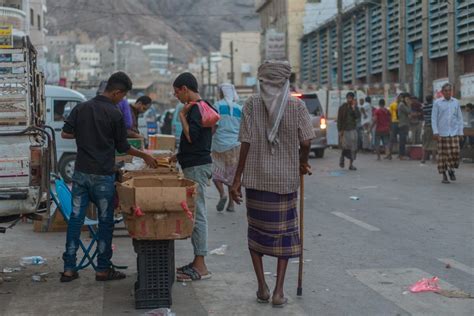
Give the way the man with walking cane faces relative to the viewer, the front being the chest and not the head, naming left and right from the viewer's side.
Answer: facing away from the viewer

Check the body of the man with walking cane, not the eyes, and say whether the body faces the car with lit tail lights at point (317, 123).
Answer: yes

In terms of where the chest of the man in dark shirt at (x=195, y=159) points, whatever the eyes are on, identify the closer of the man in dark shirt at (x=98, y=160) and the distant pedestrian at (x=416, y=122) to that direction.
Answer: the man in dark shirt

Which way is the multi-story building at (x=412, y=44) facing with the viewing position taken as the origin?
facing the viewer and to the left of the viewer

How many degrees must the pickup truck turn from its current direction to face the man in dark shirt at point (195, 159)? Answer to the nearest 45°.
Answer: approximately 90° to its right

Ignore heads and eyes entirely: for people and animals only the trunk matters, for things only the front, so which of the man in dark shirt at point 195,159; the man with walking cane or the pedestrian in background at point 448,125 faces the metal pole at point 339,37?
the man with walking cane

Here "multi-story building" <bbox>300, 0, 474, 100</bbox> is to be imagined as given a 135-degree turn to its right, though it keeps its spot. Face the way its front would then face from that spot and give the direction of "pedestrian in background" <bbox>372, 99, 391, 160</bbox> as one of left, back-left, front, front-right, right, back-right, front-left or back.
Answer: back

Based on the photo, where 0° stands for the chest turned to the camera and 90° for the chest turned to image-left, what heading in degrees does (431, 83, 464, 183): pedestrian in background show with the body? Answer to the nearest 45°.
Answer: approximately 0°

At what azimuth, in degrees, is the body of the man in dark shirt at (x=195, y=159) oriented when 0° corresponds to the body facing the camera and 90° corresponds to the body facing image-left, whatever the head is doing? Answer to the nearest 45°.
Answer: approximately 90°

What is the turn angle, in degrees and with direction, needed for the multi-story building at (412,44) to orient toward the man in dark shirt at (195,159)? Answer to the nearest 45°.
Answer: approximately 45° to its left

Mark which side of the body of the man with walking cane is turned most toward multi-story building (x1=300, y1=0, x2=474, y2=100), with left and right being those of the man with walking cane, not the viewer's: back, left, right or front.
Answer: front

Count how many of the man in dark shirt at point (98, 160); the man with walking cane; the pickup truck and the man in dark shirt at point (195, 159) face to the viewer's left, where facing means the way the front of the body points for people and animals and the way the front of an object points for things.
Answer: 1

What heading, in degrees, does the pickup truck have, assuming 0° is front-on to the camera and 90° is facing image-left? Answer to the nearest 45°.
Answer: approximately 180°

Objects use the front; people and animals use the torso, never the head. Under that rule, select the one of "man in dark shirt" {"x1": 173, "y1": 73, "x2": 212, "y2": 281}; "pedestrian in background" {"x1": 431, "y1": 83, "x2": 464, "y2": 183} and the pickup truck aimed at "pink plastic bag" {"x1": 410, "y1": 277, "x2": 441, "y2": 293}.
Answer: the pedestrian in background

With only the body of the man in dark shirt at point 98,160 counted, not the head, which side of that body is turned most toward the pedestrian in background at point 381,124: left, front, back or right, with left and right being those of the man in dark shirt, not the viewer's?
front

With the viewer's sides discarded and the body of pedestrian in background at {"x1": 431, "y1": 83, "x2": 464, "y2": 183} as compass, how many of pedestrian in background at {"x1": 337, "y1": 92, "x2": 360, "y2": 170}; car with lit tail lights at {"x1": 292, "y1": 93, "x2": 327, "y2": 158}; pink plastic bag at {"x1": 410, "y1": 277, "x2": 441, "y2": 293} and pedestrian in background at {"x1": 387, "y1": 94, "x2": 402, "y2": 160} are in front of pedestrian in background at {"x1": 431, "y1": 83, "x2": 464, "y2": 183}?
1

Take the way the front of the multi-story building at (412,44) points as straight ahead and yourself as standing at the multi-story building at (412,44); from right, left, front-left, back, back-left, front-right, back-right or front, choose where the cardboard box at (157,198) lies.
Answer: front-left

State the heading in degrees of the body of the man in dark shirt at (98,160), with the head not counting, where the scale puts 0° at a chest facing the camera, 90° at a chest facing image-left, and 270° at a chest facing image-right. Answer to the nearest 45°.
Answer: approximately 225°
